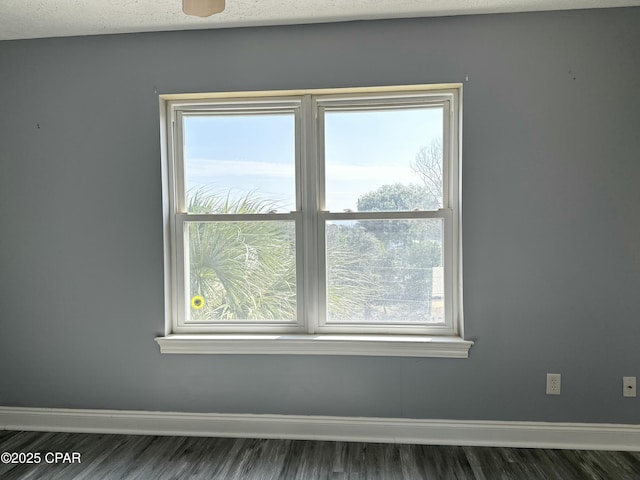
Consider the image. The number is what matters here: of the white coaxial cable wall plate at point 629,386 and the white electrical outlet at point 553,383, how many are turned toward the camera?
2

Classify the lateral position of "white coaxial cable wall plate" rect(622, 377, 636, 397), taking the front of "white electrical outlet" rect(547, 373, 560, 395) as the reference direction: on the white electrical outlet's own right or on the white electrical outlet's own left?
on the white electrical outlet's own left

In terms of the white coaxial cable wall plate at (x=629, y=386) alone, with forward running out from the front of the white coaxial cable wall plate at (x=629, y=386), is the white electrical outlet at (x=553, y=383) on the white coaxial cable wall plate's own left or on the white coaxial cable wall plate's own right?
on the white coaxial cable wall plate's own right

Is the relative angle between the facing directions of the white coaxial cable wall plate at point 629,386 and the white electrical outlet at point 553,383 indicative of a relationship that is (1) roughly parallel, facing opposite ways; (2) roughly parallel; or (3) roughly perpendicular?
roughly parallel

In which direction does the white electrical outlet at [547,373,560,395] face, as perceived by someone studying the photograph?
facing the viewer
